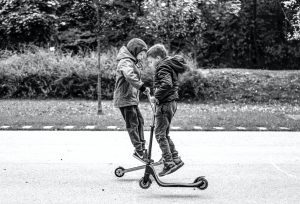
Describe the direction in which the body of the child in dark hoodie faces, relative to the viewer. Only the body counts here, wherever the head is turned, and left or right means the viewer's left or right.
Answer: facing to the left of the viewer

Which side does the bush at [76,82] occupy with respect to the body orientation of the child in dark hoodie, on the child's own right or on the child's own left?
on the child's own right
